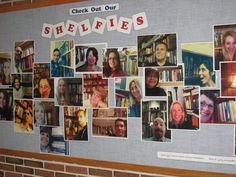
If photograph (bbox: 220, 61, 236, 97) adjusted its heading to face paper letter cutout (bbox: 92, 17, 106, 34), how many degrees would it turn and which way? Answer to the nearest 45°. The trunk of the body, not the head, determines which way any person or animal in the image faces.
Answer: approximately 90° to its right

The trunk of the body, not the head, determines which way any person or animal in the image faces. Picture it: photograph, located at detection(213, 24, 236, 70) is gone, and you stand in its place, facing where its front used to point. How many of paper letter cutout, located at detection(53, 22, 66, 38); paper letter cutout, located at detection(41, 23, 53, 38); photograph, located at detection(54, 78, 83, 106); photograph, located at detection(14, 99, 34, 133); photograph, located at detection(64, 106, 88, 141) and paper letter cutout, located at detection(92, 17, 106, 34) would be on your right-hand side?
6

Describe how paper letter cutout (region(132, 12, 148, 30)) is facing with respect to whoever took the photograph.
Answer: facing the viewer

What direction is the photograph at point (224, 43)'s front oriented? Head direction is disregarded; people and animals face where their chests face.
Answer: toward the camera
